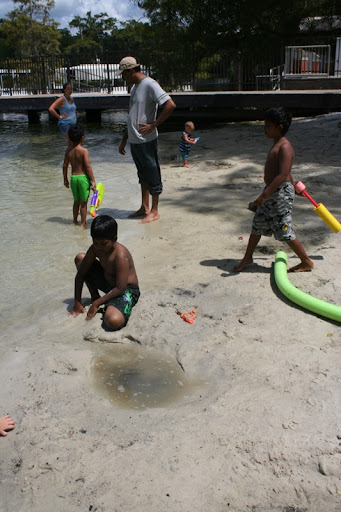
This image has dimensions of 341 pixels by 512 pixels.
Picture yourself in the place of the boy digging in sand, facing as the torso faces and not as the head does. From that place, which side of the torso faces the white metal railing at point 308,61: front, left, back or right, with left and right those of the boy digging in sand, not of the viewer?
back

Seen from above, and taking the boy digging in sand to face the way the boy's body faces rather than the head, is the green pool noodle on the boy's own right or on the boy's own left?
on the boy's own left

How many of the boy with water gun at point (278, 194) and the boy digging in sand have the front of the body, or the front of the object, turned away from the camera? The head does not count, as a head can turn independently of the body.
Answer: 0

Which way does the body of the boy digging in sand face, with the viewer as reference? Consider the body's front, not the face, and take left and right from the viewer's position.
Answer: facing the viewer and to the left of the viewer

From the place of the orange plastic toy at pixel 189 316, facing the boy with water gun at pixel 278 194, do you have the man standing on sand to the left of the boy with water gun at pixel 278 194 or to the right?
left

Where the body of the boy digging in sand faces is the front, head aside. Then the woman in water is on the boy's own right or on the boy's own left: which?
on the boy's own right

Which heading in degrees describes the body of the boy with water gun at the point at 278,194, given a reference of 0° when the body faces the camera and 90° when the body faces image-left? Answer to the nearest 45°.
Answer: approximately 90°

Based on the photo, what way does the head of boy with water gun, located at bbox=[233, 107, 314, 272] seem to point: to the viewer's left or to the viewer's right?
to the viewer's left

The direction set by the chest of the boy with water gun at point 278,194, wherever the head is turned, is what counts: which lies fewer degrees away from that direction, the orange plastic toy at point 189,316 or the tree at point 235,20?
the orange plastic toy
